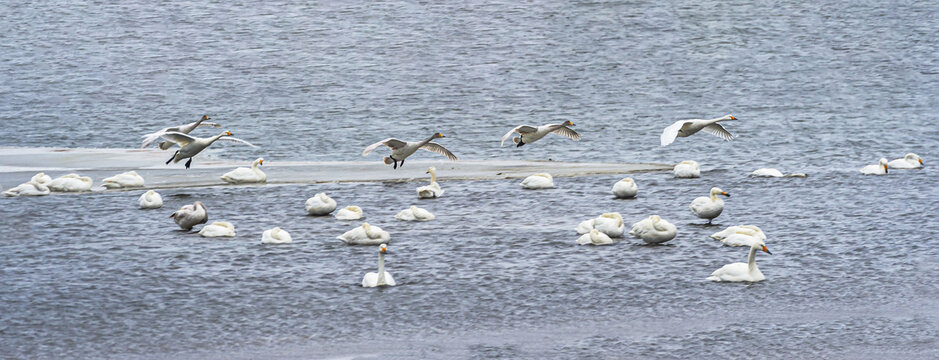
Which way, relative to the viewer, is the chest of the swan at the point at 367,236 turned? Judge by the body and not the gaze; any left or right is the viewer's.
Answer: facing to the right of the viewer

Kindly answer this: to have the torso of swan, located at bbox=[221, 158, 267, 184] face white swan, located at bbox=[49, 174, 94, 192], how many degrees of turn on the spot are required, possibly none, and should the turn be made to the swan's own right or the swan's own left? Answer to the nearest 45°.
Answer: approximately 180°

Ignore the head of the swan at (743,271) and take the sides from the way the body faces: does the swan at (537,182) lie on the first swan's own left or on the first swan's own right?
on the first swan's own left

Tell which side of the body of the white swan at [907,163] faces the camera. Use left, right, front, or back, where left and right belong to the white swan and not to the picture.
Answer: right

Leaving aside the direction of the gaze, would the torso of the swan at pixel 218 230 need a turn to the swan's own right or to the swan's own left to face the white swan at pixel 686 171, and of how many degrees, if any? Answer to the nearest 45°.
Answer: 0° — it already faces it

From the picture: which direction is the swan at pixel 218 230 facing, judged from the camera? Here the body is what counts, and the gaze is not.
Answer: to the viewer's right

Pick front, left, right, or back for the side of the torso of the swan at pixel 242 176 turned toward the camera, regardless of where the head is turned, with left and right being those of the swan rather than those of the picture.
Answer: right
